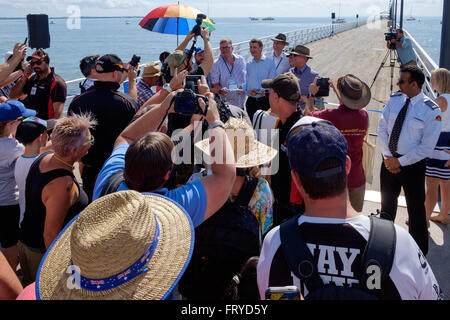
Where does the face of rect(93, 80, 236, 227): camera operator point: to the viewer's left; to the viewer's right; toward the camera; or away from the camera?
away from the camera

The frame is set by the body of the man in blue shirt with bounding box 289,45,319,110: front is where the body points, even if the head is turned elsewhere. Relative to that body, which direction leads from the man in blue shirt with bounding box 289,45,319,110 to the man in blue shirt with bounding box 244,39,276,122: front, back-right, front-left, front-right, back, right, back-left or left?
right

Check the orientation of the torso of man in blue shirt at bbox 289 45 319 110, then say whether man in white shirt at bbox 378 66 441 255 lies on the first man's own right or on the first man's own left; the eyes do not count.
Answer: on the first man's own left

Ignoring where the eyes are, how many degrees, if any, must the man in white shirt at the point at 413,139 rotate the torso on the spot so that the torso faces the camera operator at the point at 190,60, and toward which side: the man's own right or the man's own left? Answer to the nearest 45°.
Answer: approximately 45° to the man's own right

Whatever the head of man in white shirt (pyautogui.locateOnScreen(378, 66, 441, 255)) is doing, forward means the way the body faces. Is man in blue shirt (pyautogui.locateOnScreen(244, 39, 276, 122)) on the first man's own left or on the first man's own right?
on the first man's own right

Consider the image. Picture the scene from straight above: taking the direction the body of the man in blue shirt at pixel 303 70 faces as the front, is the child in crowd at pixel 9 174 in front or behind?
in front

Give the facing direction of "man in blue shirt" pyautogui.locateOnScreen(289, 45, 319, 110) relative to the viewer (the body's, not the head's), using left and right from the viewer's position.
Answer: facing the viewer and to the left of the viewer

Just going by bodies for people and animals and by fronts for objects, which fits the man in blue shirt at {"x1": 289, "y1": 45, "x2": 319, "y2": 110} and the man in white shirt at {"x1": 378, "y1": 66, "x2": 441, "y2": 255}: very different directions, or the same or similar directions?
same or similar directions

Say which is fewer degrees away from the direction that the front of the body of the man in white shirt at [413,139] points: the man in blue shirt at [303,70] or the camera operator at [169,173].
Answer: the camera operator

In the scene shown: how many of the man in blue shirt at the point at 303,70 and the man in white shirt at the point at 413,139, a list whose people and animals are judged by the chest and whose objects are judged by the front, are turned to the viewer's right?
0

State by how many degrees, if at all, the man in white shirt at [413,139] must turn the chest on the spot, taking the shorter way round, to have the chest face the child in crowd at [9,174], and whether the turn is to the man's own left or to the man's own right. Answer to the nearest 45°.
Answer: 0° — they already face them

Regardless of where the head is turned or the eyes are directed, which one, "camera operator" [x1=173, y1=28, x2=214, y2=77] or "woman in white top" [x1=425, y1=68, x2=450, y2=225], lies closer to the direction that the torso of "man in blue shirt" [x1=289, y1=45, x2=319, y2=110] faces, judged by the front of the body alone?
the camera operator

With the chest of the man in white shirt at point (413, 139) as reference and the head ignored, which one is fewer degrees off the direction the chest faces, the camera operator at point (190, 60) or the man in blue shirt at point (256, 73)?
the camera operator
